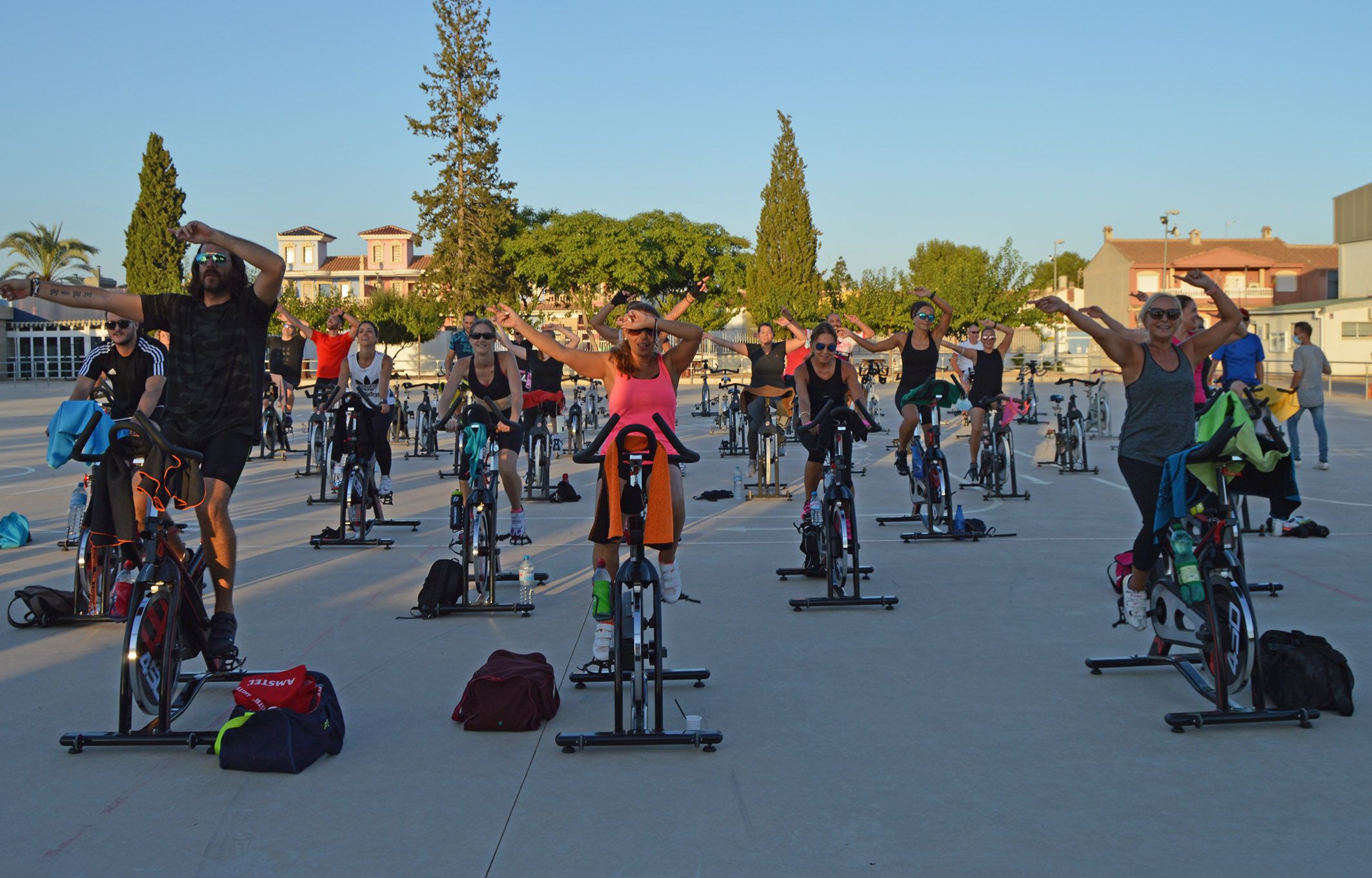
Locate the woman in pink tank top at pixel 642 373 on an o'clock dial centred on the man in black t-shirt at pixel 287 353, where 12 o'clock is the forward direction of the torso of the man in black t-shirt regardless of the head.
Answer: The woman in pink tank top is roughly at 12 o'clock from the man in black t-shirt.

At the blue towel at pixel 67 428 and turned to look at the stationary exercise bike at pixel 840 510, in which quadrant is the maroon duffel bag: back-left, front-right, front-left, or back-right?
front-right

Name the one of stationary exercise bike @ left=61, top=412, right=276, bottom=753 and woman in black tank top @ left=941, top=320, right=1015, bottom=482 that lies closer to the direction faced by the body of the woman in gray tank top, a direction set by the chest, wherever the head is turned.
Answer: the stationary exercise bike

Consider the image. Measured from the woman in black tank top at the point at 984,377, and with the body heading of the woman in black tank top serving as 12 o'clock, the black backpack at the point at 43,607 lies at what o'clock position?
The black backpack is roughly at 1 o'clock from the woman in black tank top.

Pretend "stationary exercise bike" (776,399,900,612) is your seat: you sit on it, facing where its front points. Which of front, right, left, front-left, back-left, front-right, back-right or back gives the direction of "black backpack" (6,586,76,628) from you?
right

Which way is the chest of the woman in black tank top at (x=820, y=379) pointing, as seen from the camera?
toward the camera

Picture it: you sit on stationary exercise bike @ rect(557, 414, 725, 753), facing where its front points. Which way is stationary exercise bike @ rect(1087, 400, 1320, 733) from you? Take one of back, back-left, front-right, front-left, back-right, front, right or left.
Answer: left

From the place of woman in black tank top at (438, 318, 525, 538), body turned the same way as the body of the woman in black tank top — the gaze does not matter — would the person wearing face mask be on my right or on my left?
on my left

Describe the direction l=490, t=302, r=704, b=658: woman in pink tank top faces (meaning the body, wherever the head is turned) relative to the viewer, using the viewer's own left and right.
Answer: facing the viewer

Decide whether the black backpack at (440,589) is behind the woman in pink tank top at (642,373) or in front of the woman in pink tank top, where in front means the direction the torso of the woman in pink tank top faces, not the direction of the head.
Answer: behind

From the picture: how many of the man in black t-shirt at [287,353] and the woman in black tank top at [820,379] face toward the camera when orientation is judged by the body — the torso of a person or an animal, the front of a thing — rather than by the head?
2

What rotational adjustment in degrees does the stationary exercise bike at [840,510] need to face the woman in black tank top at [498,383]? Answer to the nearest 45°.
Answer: approximately 135° to its right

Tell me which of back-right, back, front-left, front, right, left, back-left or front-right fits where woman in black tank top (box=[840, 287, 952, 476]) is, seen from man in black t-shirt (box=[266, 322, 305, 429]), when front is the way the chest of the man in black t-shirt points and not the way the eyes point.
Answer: front-left

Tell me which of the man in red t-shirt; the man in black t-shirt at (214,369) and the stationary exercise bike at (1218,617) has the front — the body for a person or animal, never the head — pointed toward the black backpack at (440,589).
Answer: the man in red t-shirt

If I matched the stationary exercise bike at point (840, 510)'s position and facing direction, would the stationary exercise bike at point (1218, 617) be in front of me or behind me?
in front

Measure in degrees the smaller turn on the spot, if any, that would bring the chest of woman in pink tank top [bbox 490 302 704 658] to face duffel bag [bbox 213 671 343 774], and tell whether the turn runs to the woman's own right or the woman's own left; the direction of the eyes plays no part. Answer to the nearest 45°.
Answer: approximately 45° to the woman's own right

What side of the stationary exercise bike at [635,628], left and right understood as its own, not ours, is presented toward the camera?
front

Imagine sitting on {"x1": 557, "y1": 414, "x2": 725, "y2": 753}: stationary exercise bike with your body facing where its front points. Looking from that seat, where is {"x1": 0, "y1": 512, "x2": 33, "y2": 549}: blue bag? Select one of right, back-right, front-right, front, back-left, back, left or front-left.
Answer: back-right
